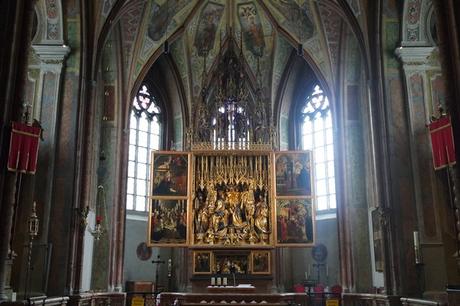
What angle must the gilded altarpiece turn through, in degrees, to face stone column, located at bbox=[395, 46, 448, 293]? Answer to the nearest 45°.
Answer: approximately 45° to its left

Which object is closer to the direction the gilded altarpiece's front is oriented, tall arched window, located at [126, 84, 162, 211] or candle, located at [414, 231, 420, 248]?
the candle

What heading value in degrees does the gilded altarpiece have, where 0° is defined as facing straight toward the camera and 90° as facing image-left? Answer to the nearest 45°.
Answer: approximately 0°

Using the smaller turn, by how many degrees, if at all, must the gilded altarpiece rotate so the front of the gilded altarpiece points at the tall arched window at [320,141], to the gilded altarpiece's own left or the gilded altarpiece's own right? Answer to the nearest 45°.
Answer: approximately 135° to the gilded altarpiece's own left

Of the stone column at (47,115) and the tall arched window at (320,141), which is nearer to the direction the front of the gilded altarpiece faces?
the stone column

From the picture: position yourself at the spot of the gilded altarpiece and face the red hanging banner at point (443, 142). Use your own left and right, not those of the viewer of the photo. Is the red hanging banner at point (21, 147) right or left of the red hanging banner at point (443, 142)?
right

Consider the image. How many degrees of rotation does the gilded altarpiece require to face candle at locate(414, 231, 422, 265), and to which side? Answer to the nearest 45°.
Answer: approximately 45° to its left
